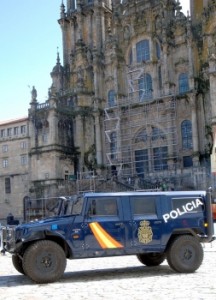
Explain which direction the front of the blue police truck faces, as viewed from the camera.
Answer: facing to the left of the viewer
